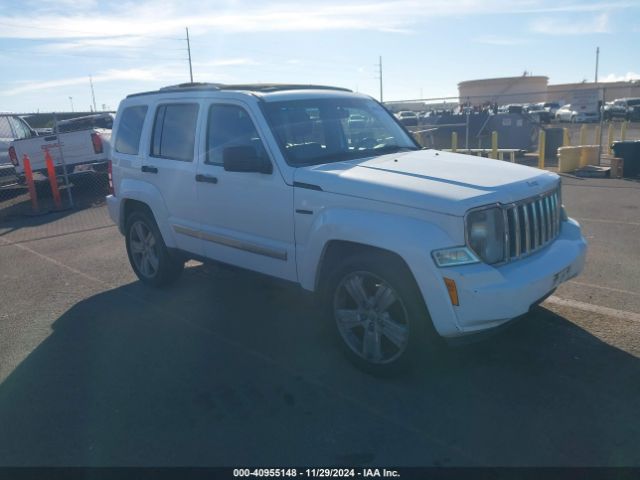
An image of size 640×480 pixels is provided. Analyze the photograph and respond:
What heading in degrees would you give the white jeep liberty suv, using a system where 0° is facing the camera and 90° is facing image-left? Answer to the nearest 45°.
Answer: approximately 315°

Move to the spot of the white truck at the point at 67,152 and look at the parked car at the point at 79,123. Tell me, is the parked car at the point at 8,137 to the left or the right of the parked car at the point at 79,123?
left

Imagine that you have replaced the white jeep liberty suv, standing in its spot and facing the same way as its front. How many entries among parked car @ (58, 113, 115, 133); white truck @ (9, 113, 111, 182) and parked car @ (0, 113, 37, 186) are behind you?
3

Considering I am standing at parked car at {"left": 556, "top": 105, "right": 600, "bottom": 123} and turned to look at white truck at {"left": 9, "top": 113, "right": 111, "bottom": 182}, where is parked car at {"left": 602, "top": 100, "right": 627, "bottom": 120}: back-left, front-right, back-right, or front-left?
back-left

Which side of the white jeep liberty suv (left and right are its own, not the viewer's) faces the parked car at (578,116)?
left

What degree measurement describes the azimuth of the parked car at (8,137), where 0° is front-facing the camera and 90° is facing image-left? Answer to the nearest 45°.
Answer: approximately 225°

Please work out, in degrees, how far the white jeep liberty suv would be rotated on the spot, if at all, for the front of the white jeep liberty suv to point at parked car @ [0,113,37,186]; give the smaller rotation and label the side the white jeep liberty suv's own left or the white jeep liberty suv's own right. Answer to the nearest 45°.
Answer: approximately 180°

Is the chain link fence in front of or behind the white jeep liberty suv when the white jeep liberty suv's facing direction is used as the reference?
behind

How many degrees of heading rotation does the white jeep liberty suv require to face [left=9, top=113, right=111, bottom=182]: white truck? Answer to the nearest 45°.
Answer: approximately 180°

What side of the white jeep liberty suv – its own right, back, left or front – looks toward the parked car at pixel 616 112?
left
